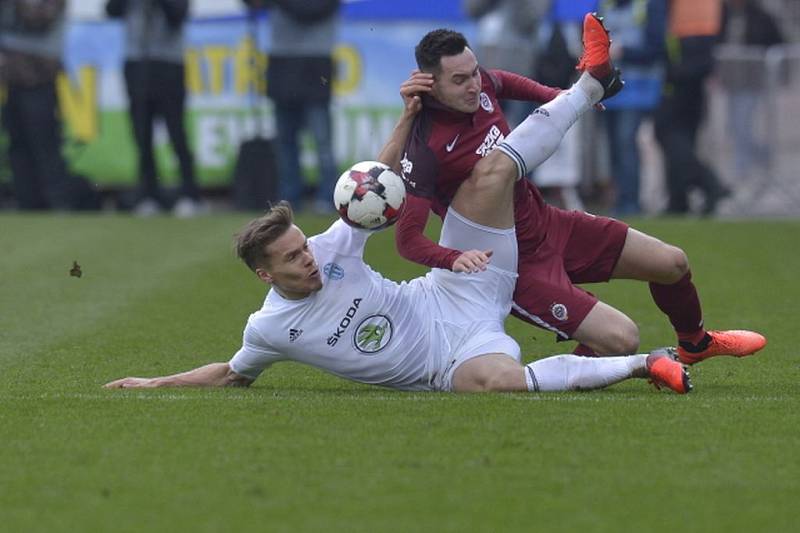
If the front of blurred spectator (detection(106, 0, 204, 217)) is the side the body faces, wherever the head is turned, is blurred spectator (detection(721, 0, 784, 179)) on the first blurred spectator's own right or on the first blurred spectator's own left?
on the first blurred spectator's own left

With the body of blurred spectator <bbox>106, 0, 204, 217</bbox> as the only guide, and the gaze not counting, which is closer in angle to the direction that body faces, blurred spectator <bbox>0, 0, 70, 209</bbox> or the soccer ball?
the soccer ball

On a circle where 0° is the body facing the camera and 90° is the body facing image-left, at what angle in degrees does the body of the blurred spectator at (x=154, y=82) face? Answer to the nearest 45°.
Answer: approximately 0°

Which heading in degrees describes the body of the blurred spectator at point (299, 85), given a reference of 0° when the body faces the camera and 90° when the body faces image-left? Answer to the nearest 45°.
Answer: approximately 0°

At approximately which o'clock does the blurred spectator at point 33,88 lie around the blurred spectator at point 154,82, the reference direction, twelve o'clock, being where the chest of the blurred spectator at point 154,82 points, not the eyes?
the blurred spectator at point 33,88 is roughly at 4 o'clock from the blurred spectator at point 154,82.

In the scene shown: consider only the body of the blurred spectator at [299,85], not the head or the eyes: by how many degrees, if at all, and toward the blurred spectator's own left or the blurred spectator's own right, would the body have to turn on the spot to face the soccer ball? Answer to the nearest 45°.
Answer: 0° — they already face it

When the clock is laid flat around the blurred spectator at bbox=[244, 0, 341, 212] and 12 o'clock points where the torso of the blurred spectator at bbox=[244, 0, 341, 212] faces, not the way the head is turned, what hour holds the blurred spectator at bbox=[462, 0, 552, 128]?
the blurred spectator at bbox=[462, 0, 552, 128] is roughly at 9 o'clock from the blurred spectator at bbox=[244, 0, 341, 212].

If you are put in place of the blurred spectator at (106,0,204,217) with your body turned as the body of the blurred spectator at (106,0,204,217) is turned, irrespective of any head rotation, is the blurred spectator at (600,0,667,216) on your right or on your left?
on your left

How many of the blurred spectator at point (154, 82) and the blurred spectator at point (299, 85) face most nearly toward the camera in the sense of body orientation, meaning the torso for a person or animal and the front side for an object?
2

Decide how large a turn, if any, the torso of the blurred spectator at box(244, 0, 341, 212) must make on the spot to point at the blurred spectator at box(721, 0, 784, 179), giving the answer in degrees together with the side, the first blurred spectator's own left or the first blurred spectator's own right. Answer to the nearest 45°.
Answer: approximately 90° to the first blurred spectator's own left
